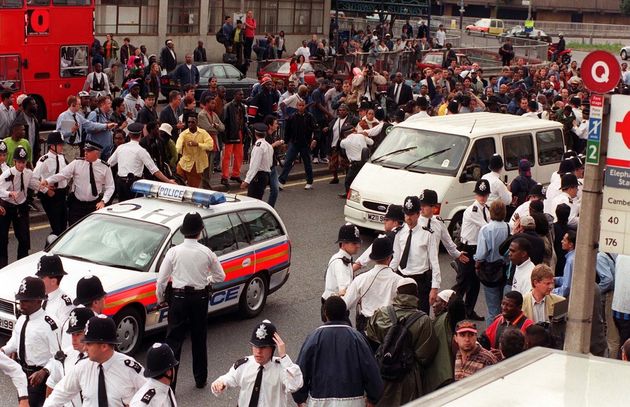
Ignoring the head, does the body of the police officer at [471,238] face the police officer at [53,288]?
no

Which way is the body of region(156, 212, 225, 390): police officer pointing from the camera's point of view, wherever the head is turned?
away from the camera

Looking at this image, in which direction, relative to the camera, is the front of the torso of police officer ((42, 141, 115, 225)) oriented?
toward the camera

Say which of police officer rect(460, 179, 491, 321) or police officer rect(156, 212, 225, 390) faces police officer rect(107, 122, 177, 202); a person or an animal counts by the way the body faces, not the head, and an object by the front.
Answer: police officer rect(156, 212, 225, 390)

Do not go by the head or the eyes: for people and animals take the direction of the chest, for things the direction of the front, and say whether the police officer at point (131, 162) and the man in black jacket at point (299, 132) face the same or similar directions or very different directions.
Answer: very different directions

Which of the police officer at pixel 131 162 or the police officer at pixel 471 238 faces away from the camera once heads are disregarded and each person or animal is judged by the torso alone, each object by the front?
the police officer at pixel 131 162

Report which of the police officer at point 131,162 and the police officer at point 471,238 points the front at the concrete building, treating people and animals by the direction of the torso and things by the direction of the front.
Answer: the police officer at point 131,162

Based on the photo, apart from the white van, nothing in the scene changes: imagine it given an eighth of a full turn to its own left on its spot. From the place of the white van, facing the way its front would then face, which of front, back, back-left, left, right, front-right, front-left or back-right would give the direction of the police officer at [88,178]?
front-right

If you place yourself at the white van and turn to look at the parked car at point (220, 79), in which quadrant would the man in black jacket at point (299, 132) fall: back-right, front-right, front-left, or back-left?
front-left

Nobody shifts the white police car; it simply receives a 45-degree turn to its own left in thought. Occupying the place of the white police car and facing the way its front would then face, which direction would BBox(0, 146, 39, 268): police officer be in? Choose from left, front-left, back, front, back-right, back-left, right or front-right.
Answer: back-right

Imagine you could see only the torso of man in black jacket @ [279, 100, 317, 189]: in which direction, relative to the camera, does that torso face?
toward the camera

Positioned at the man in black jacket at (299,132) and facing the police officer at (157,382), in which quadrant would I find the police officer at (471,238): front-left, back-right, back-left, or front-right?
front-left

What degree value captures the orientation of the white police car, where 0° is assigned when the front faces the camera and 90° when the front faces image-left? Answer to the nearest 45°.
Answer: approximately 45°
